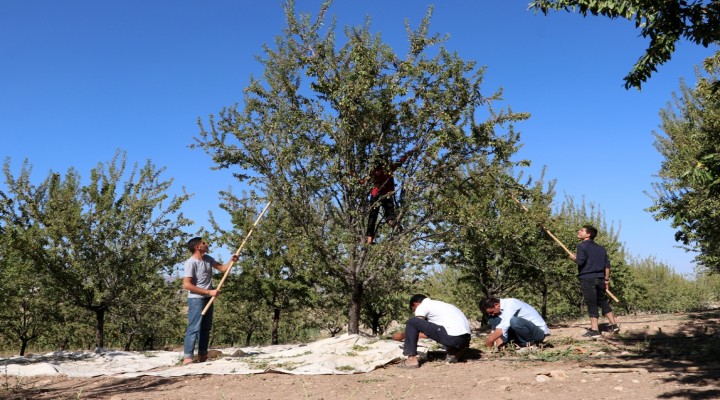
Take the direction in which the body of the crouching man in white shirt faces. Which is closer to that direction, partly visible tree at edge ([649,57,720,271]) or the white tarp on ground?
the white tarp on ground

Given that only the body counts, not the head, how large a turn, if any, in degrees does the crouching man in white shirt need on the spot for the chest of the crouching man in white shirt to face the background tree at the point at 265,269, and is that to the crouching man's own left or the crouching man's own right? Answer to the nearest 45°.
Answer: approximately 45° to the crouching man's own right

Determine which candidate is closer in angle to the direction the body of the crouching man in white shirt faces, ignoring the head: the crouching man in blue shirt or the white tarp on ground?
the white tarp on ground

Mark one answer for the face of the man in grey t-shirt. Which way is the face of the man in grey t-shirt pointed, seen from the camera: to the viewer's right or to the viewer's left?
to the viewer's right

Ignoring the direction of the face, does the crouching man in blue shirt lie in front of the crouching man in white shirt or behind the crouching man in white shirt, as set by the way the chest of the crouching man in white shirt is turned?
behind

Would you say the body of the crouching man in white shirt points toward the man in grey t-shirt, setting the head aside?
yes

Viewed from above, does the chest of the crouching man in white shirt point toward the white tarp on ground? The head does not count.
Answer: yes

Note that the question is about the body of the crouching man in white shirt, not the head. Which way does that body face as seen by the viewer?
to the viewer's left
